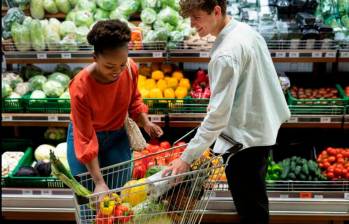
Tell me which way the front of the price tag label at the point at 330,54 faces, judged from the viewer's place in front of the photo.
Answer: facing the viewer

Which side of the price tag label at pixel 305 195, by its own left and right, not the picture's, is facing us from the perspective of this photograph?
front

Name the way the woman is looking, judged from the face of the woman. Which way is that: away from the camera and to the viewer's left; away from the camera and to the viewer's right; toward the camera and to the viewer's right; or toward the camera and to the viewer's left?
toward the camera and to the viewer's right

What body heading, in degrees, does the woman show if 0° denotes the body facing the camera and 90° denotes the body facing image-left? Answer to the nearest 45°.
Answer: approximately 315°

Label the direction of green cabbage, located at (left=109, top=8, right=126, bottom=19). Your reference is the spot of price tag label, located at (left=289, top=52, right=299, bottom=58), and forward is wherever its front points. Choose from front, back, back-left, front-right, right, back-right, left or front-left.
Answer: right

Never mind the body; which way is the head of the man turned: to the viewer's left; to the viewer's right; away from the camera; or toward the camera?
to the viewer's left

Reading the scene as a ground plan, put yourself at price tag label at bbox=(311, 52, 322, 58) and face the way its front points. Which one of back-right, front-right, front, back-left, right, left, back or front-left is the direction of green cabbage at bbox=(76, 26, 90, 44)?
right

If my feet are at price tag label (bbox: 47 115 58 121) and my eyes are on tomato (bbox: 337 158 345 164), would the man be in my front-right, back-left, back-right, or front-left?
front-right

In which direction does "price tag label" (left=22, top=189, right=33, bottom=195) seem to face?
toward the camera

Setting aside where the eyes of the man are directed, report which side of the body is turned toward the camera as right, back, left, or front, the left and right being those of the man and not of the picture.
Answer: left

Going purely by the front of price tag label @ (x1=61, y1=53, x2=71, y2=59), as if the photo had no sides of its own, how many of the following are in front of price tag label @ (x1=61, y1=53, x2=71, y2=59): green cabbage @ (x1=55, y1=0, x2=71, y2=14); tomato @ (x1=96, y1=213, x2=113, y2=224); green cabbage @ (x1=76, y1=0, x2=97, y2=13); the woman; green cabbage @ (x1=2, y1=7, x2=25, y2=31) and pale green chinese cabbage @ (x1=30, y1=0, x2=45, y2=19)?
2

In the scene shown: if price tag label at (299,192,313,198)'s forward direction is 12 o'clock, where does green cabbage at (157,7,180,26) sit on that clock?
The green cabbage is roughly at 4 o'clock from the price tag label.

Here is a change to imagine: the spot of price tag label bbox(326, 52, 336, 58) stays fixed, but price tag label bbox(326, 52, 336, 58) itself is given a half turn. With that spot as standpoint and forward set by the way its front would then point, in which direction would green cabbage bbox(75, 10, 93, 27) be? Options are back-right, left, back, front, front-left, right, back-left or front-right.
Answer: left

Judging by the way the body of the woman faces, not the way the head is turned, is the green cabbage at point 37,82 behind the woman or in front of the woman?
behind

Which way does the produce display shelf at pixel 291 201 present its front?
toward the camera

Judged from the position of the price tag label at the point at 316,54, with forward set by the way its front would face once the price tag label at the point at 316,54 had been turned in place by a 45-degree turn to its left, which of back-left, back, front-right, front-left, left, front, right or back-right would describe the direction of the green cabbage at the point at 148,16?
back-right
